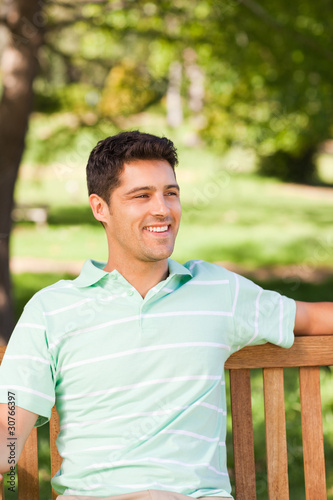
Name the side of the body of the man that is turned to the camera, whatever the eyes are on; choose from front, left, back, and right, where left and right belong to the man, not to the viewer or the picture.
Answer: front

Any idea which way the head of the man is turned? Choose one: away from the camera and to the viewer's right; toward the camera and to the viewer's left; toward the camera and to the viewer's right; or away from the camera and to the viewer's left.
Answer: toward the camera and to the viewer's right

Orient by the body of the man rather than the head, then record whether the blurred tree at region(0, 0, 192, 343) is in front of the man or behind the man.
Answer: behind

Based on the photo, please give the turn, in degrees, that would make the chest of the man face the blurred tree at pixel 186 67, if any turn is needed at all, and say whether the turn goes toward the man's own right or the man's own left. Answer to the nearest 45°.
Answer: approximately 180°

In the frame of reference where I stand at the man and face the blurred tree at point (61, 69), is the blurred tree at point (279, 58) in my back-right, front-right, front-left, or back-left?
front-right

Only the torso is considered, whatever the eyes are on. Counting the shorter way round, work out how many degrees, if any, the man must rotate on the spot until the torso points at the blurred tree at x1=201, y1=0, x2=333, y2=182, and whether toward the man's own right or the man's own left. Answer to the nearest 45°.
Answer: approximately 180°
